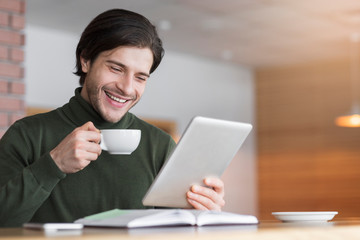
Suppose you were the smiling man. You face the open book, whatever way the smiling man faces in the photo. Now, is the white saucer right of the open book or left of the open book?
left

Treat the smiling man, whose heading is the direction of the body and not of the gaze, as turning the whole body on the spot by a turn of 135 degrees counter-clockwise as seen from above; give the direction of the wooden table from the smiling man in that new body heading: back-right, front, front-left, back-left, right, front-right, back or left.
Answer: back

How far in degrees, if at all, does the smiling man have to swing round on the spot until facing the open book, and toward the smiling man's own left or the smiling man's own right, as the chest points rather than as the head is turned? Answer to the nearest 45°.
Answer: approximately 45° to the smiling man's own right

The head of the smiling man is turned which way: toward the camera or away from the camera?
toward the camera

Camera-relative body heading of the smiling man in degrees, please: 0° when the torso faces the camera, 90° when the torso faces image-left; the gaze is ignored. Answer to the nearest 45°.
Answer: approximately 315°
